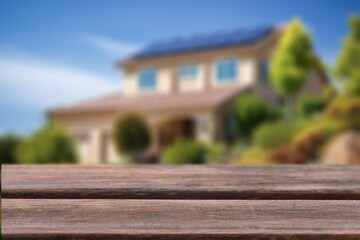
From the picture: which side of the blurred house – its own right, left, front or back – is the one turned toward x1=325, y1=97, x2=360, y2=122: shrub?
left

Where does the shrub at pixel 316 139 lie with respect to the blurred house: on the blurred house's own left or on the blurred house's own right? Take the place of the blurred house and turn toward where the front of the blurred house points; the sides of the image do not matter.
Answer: on the blurred house's own left

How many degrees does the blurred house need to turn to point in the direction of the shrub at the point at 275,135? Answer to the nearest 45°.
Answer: approximately 90° to its left

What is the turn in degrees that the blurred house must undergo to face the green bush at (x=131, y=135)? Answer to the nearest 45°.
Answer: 0° — it already faces it

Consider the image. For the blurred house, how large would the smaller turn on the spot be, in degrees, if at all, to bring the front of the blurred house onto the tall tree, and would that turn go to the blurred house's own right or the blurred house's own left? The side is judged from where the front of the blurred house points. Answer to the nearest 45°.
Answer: approximately 135° to the blurred house's own left

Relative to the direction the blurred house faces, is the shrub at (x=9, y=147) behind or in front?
in front

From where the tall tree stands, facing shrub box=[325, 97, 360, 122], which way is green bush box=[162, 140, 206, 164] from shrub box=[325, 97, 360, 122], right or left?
right

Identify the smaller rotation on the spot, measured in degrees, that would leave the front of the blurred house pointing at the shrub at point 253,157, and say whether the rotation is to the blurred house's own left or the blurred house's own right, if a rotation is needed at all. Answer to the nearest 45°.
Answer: approximately 45° to the blurred house's own left

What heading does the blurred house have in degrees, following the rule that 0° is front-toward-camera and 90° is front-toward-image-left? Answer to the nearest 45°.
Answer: approximately 45°

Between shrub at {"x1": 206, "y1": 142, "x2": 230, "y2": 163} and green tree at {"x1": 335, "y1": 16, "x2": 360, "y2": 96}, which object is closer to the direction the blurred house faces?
the shrub
